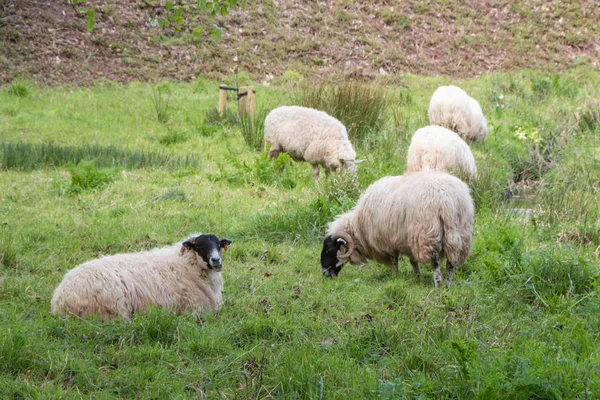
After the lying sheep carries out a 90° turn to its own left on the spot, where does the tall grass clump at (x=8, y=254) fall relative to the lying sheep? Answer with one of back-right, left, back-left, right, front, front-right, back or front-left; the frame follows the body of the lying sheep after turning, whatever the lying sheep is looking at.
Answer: front-left

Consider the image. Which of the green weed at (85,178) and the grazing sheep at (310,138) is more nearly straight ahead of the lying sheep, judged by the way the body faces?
the grazing sheep

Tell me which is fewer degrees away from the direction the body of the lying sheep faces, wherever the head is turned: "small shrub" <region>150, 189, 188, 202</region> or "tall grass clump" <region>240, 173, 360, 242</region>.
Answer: the tall grass clump

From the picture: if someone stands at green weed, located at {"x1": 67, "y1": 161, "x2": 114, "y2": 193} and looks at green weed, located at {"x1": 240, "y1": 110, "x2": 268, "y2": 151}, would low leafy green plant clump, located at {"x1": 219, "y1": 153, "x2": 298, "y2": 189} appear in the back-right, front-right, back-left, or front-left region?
front-right

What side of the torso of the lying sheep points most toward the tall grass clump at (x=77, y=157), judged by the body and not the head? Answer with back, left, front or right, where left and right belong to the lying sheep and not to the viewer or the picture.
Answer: left

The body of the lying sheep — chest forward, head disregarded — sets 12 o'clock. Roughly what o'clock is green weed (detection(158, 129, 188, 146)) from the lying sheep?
The green weed is roughly at 9 o'clock from the lying sheep.

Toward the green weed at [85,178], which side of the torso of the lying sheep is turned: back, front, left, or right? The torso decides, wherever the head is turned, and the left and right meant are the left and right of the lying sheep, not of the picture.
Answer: left

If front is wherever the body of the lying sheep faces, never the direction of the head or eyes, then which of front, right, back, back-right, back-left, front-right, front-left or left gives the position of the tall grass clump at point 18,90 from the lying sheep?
left

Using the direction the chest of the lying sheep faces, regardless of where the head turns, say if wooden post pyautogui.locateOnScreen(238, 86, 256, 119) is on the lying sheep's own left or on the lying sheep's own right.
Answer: on the lying sheep's own left

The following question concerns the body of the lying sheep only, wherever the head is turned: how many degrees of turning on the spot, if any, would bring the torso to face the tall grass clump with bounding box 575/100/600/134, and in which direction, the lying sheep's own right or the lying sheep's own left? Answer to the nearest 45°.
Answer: approximately 45° to the lying sheep's own left

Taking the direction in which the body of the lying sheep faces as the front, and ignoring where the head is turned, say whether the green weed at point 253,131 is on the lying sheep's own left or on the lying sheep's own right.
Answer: on the lying sheep's own left

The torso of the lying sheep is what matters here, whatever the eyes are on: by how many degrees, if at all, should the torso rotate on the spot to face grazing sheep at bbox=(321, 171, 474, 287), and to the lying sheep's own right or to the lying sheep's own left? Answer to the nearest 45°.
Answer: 0° — it already faces it

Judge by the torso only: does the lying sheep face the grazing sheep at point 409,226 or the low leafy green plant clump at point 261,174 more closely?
the grazing sheep

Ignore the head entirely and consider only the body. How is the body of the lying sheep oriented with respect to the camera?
to the viewer's right

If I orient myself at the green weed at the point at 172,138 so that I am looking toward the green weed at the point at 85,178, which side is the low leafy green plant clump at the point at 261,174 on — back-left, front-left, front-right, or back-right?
front-left
